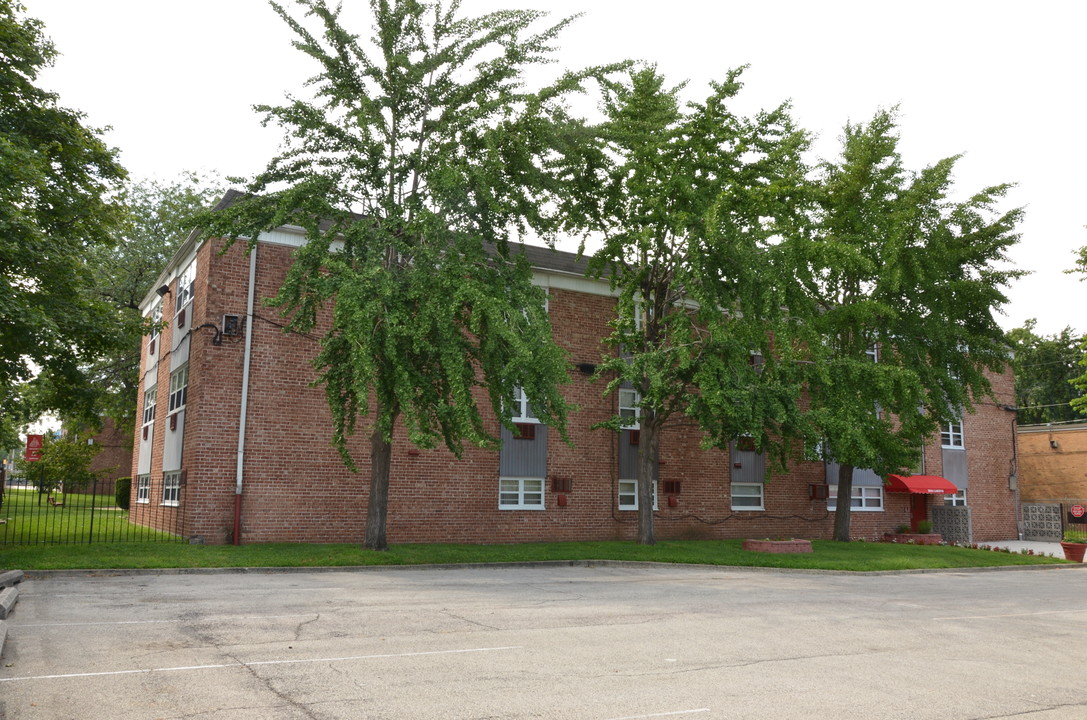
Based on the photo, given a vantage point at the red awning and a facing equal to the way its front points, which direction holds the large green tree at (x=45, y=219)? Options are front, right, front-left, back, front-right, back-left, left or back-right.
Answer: right

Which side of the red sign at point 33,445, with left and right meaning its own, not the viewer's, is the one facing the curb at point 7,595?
front

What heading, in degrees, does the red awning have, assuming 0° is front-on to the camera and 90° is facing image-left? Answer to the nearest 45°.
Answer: approximately 315°

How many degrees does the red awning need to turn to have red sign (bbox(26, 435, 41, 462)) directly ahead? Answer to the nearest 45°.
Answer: approximately 90° to its right

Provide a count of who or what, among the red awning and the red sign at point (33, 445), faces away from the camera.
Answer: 0

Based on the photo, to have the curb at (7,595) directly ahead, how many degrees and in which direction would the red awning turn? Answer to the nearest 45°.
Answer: approximately 45° to its right

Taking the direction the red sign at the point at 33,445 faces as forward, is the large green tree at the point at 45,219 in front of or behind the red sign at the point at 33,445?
in front

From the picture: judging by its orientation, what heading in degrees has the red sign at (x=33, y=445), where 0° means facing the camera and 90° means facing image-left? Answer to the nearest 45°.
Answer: approximately 0°

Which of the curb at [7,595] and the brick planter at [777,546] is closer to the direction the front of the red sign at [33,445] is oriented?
the curb
